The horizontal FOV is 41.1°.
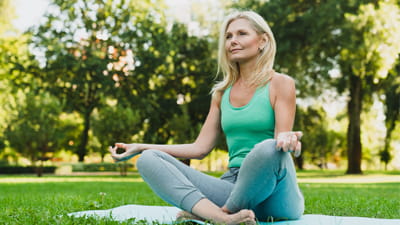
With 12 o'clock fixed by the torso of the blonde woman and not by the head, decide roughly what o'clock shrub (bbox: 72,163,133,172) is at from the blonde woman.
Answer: The shrub is roughly at 4 o'clock from the blonde woman.

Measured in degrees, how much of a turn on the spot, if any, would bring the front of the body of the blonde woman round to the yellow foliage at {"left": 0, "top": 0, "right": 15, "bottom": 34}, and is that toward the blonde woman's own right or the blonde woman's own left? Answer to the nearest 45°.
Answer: approximately 90° to the blonde woman's own right

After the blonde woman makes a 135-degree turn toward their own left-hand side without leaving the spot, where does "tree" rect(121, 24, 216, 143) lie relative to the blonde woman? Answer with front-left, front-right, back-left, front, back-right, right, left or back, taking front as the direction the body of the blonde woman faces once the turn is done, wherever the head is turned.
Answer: left

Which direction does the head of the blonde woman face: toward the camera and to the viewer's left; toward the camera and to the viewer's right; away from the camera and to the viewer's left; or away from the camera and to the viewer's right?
toward the camera and to the viewer's left

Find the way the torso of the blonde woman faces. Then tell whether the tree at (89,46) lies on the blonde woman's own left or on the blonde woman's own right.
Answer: on the blonde woman's own right

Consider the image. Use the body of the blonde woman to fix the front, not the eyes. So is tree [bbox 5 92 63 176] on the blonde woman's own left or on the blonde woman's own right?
on the blonde woman's own right

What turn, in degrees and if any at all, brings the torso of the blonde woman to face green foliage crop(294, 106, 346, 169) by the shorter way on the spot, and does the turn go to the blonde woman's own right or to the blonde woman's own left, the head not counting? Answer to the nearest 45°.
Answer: approximately 135° to the blonde woman's own right

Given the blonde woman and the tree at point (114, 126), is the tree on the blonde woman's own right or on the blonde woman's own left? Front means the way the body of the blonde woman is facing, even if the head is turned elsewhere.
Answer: on the blonde woman's own right

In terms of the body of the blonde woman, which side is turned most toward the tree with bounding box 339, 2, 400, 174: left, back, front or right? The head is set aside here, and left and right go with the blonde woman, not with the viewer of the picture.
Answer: back
